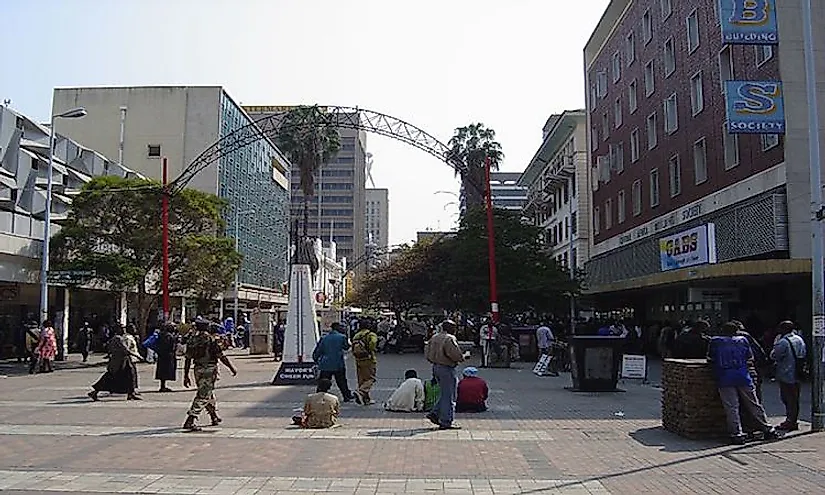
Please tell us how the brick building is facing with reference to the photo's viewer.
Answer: facing the viewer and to the left of the viewer

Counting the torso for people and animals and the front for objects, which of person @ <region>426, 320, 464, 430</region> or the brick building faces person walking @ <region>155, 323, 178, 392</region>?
the brick building

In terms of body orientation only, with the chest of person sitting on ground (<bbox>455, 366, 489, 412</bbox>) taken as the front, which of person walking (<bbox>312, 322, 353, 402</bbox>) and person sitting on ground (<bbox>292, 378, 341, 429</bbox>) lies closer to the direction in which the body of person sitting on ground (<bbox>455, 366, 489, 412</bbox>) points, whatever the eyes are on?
the person walking

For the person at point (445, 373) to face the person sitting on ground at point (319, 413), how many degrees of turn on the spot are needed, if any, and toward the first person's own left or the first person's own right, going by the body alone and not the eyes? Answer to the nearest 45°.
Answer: approximately 135° to the first person's own left

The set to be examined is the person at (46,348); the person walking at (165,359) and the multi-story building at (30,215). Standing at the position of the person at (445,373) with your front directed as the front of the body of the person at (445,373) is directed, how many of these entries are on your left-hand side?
3

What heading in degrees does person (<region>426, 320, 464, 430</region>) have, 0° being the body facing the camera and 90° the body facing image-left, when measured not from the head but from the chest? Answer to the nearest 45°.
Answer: approximately 225°

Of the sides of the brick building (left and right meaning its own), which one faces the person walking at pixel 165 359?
front

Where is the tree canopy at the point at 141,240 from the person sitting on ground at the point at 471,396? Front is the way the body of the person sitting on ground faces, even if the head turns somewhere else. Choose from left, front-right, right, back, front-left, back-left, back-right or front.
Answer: front-left

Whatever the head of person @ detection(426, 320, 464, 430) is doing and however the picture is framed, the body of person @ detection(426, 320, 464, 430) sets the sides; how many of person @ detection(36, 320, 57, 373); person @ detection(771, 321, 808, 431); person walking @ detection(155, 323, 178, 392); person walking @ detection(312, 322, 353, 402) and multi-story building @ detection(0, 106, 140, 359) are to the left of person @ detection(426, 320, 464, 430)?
4

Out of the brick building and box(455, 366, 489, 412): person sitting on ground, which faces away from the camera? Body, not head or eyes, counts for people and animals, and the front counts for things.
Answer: the person sitting on ground

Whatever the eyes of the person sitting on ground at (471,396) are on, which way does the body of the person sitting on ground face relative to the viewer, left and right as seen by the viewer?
facing away from the viewer

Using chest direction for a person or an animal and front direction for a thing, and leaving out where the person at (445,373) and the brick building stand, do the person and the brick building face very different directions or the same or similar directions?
very different directions

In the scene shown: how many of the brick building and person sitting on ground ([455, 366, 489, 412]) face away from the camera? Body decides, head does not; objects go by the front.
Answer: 1

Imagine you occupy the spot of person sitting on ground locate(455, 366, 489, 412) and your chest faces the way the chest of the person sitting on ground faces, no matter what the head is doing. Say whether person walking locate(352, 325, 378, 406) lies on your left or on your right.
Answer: on your left

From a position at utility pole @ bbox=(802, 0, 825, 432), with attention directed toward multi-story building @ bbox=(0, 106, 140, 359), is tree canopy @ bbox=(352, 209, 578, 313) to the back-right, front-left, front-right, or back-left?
front-right

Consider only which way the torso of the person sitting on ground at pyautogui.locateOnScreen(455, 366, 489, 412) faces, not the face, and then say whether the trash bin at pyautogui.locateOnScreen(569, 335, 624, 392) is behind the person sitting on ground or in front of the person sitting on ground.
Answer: in front
